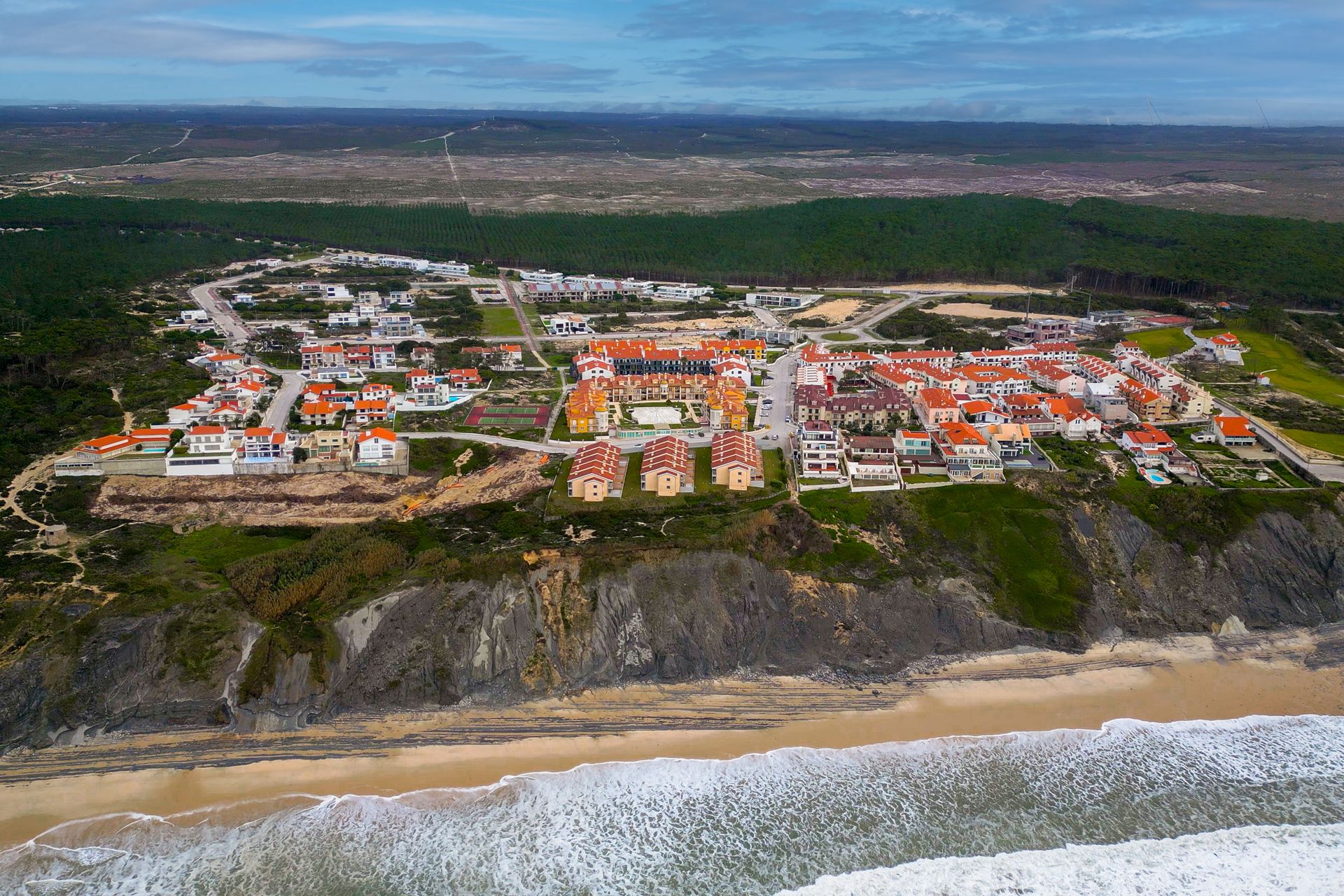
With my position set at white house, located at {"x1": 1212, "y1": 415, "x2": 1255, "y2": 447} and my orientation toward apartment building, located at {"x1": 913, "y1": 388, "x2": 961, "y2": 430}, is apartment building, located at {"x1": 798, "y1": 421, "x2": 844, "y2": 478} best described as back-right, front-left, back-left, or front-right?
front-left

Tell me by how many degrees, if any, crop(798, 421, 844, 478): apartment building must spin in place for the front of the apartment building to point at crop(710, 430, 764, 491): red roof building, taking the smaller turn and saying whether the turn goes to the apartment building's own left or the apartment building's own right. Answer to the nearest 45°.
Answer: approximately 45° to the apartment building's own right

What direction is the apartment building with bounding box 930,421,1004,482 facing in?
toward the camera

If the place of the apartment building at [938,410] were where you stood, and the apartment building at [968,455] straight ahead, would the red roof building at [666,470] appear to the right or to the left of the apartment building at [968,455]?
right

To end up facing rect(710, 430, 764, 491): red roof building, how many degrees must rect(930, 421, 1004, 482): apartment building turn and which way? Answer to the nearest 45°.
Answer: approximately 45° to its right

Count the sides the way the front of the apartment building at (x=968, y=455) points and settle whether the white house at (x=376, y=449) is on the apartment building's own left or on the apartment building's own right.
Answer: on the apartment building's own right

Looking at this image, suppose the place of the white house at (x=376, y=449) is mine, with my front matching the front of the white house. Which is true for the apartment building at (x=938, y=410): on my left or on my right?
on my left

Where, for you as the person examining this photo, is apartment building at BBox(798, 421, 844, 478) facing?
facing the viewer

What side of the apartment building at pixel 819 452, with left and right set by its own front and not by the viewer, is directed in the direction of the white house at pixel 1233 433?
left

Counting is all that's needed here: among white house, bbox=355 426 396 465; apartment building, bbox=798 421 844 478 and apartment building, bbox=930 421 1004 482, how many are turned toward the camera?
3

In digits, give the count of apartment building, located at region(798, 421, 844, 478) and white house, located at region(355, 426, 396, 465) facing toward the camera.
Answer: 2

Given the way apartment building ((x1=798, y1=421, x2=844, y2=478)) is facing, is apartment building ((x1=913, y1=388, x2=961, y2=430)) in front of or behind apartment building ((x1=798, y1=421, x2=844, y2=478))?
behind

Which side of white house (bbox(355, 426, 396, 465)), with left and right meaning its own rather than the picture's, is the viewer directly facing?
front

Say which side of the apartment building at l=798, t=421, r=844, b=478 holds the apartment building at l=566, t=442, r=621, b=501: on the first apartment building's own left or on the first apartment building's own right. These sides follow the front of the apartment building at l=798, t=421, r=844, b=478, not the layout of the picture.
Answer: on the first apartment building's own right

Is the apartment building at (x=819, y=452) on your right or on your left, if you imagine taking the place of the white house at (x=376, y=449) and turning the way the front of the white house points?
on your left

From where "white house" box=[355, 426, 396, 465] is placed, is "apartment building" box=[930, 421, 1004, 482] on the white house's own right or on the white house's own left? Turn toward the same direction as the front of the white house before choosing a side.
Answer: on the white house's own left

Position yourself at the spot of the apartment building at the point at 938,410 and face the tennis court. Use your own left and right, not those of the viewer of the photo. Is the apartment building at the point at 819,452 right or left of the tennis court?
left
